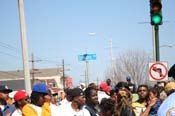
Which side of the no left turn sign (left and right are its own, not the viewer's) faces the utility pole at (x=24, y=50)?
right

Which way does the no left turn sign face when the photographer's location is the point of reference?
facing the viewer

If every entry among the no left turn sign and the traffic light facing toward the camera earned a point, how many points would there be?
2

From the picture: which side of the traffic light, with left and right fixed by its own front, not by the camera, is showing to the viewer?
front

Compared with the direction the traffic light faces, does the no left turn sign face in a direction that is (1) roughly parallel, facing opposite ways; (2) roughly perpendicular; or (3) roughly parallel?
roughly parallel
